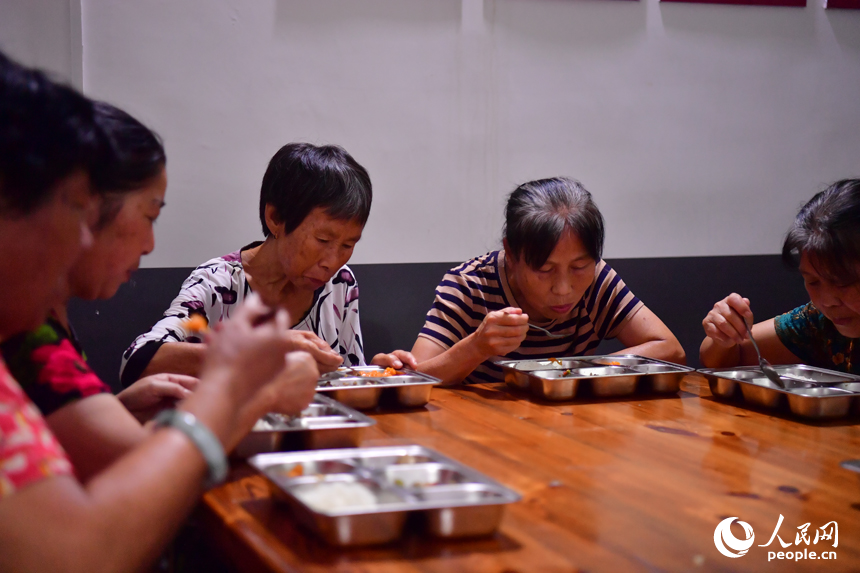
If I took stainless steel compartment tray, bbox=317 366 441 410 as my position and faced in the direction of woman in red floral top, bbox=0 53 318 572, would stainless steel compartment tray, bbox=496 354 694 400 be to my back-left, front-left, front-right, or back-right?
back-left

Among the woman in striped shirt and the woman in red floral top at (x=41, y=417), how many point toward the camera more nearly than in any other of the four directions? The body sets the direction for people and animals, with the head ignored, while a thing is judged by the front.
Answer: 1

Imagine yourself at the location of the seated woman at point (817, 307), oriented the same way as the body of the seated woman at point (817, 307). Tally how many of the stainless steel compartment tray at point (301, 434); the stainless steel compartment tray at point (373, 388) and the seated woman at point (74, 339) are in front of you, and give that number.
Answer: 3

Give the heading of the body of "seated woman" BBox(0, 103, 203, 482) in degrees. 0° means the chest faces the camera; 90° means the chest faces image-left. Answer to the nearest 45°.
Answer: approximately 270°

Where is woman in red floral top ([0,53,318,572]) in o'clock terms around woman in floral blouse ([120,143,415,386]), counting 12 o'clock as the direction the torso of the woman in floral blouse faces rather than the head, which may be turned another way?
The woman in red floral top is roughly at 2 o'clock from the woman in floral blouse.

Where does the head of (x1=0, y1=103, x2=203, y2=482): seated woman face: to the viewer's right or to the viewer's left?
to the viewer's right

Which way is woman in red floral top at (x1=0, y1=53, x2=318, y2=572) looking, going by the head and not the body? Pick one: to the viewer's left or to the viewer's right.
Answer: to the viewer's right

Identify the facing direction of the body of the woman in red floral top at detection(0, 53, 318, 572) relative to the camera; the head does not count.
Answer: to the viewer's right

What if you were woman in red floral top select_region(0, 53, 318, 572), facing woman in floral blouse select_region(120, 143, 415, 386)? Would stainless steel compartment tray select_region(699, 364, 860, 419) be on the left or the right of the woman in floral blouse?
right

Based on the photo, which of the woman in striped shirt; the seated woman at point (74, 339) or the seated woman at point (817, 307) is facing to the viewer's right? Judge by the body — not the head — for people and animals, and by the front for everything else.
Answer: the seated woman at point (74, 339)

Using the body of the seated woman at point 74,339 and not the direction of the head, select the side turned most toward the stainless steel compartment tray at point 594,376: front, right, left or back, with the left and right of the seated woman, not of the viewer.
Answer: front

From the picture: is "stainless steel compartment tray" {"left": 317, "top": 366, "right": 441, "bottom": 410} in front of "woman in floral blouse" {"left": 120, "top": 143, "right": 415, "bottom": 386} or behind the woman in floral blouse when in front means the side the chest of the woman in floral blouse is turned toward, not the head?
in front
